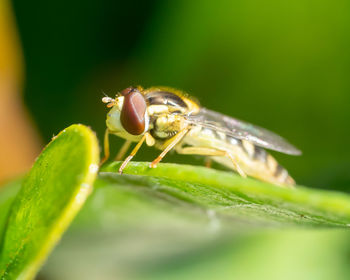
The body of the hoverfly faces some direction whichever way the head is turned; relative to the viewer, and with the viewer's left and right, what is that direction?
facing to the left of the viewer
